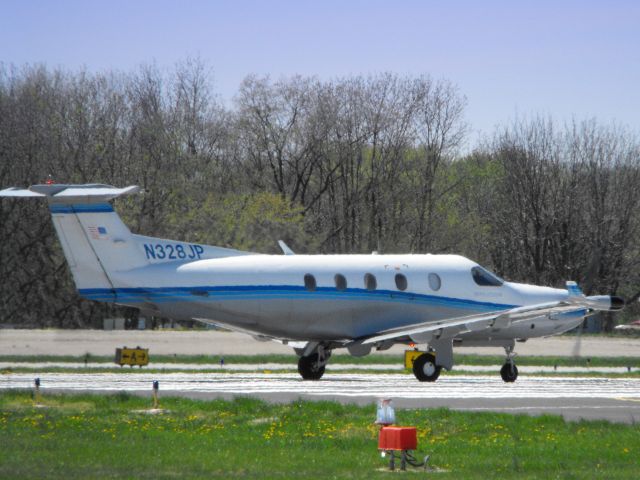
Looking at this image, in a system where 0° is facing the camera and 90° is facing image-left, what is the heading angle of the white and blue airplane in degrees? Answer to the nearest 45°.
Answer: approximately 225°
